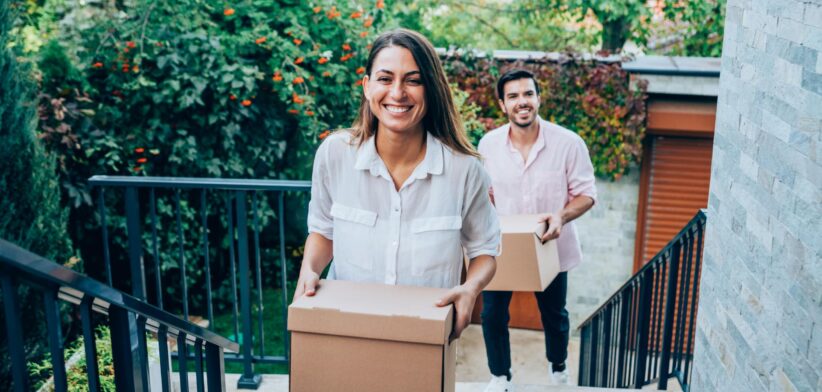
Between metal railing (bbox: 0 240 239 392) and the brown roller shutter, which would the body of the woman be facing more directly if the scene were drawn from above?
the metal railing

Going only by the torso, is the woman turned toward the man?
no

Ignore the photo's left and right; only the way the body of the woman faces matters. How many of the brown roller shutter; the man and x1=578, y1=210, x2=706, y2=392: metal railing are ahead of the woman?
0

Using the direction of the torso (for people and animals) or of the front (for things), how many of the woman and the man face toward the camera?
2

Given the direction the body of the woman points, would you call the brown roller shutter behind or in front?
behind

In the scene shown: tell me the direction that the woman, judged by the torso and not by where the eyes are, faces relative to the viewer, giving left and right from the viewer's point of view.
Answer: facing the viewer

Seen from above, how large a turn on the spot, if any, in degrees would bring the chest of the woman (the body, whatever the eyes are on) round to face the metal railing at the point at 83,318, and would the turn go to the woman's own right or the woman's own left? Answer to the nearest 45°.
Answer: approximately 45° to the woman's own right

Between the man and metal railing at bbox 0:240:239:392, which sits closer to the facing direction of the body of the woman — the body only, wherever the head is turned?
the metal railing

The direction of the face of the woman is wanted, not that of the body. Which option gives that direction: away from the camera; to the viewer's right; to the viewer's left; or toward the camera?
toward the camera

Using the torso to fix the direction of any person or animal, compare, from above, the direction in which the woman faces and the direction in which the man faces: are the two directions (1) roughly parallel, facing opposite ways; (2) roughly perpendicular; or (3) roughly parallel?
roughly parallel

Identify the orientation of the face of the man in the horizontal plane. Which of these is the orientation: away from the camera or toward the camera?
toward the camera

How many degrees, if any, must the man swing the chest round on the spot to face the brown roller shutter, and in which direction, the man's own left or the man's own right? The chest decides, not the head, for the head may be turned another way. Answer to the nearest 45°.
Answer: approximately 180°

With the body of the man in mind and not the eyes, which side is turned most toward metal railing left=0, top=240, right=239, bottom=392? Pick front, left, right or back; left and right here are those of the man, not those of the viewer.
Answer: front
